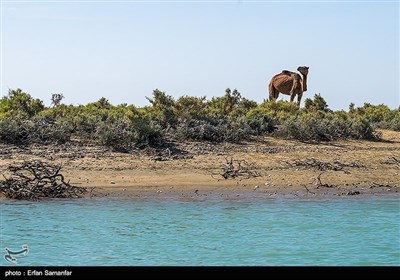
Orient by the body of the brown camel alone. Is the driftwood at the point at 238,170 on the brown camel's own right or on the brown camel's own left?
on the brown camel's own right

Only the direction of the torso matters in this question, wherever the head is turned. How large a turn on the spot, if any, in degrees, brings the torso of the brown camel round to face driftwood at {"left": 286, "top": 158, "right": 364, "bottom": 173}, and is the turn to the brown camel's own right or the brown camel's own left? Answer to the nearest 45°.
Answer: approximately 45° to the brown camel's own right

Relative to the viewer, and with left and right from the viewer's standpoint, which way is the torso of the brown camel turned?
facing the viewer and to the right of the viewer

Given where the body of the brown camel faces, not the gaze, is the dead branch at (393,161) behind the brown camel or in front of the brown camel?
in front

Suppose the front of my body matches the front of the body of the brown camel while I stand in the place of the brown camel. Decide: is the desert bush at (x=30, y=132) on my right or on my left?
on my right

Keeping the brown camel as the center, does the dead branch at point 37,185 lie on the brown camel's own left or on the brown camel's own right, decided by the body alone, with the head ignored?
on the brown camel's own right

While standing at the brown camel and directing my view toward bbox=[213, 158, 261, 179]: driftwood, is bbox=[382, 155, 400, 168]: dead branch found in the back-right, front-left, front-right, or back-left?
front-left

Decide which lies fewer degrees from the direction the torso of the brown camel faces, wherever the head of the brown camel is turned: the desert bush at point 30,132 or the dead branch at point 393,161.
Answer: the dead branch
